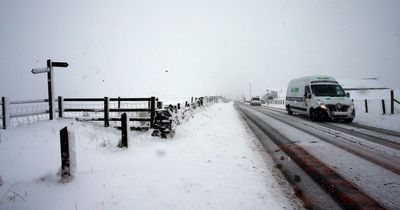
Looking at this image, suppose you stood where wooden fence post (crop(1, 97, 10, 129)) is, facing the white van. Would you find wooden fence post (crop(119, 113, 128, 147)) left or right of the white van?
right

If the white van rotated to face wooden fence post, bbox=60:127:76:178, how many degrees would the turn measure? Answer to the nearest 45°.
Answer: approximately 45° to its right

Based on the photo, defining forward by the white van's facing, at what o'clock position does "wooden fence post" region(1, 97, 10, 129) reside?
The wooden fence post is roughly at 3 o'clock from the white van.

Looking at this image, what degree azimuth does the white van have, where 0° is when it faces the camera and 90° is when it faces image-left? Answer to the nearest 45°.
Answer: approximately 315°

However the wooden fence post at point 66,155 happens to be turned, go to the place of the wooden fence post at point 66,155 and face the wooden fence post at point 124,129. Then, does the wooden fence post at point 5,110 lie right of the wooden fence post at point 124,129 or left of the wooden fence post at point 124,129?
left

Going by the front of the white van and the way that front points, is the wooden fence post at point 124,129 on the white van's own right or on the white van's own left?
on the white van's own right
